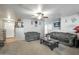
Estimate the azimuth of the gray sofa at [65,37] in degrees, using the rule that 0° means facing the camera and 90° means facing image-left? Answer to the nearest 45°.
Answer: approximately 45°

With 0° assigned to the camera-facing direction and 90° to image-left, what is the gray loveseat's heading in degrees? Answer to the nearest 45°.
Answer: approximately 315°

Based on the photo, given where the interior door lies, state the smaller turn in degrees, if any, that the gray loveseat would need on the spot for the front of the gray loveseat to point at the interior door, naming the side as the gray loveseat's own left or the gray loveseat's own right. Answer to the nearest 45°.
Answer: approximately 135° to the gray loveseat's own right

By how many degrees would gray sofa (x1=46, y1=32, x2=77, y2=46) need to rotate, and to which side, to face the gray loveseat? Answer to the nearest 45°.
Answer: approximately 45° to its right

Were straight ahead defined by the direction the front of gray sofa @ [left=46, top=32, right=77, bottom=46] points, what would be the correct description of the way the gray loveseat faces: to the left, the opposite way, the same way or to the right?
to the left

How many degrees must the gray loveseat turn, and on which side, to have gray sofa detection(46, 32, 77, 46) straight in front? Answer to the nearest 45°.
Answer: approximately 45° to its left
